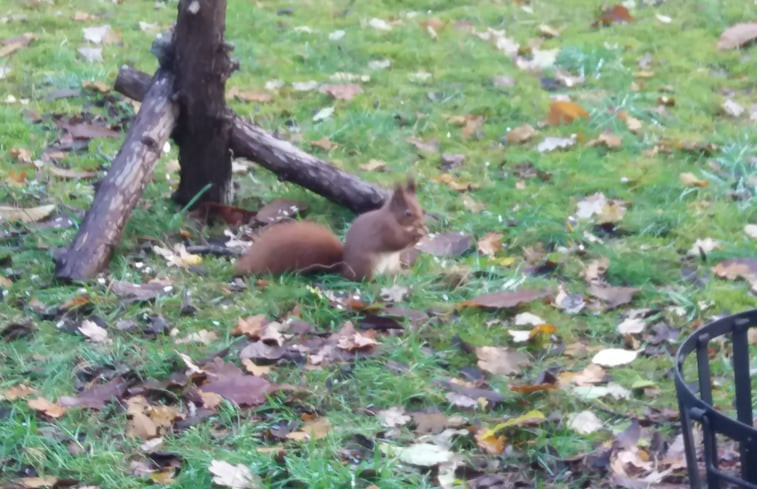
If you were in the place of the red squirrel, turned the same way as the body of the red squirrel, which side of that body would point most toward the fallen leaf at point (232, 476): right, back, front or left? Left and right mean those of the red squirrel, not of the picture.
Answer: right

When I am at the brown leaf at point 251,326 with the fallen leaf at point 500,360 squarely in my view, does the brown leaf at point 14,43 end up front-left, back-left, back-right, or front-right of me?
back-left

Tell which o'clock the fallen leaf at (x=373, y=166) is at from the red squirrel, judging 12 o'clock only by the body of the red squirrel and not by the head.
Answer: The fallen leaf is roughly at 9 o'clock from the red squirrel.

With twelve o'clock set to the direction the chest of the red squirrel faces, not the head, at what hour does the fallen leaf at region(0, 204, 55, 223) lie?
The fallen leaf is roughly at 7 o'clock from the red squirrel.

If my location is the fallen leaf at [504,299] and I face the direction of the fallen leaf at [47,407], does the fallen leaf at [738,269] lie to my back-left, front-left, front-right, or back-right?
back-left

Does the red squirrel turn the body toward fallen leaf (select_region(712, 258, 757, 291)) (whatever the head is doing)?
yes

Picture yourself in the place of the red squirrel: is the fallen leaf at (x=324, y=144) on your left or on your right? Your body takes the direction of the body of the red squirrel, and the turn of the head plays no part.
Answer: on your left

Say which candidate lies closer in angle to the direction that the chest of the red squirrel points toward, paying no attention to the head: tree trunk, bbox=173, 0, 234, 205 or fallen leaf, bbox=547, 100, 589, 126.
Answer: the fallen leaf

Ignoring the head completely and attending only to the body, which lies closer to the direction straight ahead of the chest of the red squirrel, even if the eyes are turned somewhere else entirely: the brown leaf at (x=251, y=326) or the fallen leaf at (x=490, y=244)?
the fallen leaf

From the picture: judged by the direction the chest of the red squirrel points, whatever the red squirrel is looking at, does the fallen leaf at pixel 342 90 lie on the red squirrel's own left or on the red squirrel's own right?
on the red squirrel's own left

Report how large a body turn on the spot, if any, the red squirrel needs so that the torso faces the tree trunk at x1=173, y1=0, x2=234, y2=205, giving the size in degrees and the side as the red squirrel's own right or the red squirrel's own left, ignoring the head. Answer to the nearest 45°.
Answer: approximately 135° to the red squirrel's own left

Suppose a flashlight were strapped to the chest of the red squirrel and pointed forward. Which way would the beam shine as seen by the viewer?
to the viewer's right

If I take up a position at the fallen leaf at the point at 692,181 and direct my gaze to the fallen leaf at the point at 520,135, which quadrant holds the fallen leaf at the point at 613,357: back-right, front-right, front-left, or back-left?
back-left

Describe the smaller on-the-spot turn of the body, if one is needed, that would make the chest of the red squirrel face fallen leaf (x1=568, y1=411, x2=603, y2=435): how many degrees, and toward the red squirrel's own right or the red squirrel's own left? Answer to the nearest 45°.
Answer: approximately 45° to the red squirrel's own right

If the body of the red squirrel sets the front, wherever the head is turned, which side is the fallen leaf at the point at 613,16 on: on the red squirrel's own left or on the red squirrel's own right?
on the red squirrel's own left
